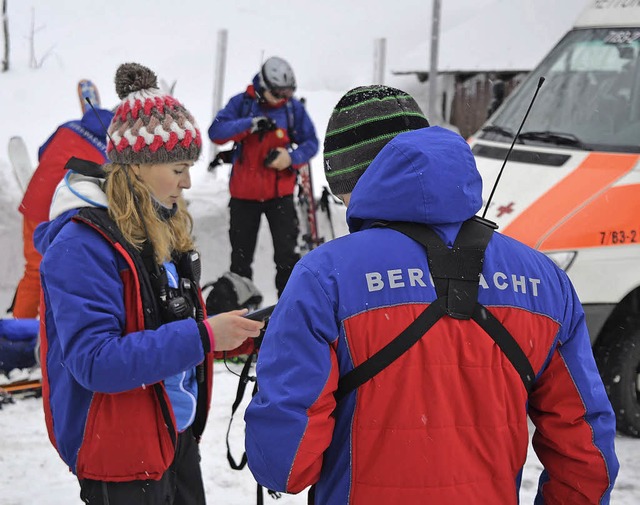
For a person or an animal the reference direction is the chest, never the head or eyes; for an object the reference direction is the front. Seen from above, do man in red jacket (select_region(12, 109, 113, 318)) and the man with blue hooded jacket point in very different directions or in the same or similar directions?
same or similar directions

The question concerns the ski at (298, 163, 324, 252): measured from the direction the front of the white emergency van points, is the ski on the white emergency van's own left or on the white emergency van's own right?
on the white emergency van's own right

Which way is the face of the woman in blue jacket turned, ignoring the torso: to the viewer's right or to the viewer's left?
to the viewer's right

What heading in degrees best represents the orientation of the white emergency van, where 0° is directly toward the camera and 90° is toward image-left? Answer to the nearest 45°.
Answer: approximately 45°

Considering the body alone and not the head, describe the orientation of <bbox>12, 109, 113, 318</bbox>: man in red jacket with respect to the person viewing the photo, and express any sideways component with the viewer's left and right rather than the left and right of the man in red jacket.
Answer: facing away from the viewer and to the right of the viewer

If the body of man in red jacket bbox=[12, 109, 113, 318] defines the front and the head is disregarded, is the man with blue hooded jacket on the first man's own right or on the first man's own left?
on the first man's own right

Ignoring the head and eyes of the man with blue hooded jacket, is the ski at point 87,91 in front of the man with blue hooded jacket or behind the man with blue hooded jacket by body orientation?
in front

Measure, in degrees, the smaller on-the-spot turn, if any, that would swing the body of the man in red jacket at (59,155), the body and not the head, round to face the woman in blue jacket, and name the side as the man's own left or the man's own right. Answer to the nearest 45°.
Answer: approximately 135° to the man's own right

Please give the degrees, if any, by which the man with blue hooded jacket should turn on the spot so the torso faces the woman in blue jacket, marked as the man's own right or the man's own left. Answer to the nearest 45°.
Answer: approximately 45° to the man's own left

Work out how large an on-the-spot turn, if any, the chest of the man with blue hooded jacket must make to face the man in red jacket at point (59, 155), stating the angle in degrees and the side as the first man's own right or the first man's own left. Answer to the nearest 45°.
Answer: approximately 45° to the first man's own left

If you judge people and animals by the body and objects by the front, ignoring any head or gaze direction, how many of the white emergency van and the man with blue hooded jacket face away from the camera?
1

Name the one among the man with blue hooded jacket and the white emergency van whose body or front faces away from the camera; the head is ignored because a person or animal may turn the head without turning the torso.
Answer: the man with blue hooded jacket

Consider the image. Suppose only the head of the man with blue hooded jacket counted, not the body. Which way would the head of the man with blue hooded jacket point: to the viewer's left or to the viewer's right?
to the viewer's left

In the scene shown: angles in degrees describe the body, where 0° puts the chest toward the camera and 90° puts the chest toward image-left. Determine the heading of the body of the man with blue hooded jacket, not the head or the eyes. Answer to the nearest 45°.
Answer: approximately 180°
